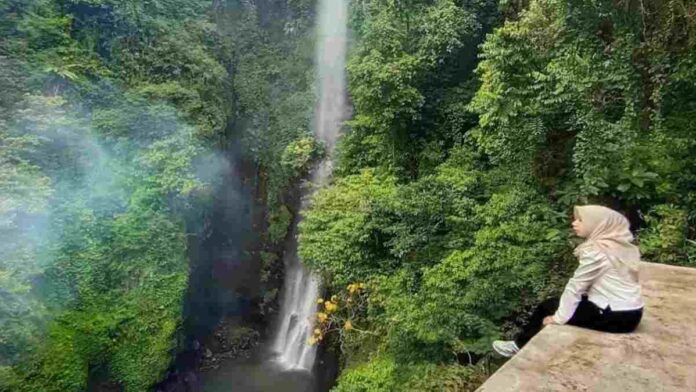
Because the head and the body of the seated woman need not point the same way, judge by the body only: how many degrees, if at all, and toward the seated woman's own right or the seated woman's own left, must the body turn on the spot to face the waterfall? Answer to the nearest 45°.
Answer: approximately 45° to the seated woman's own right

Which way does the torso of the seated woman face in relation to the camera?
to the viewer's left
